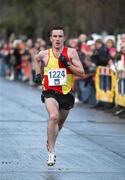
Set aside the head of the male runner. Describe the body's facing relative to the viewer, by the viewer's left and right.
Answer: facing the viewer
